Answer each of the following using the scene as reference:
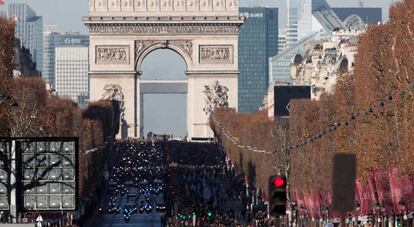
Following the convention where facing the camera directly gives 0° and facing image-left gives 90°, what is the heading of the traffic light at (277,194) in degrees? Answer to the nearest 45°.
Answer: approximately 0°
